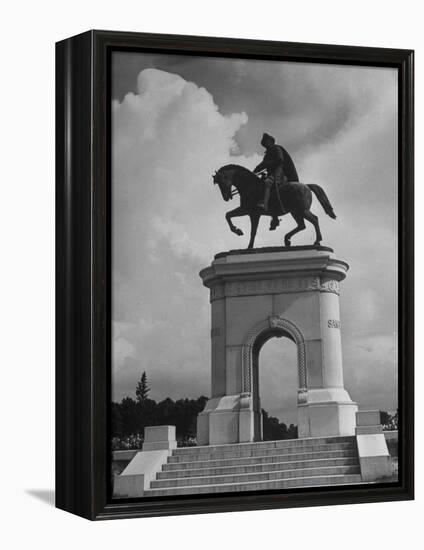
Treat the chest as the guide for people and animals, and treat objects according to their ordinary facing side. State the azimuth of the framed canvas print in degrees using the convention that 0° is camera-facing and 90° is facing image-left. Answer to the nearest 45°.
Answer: approximately 315°
